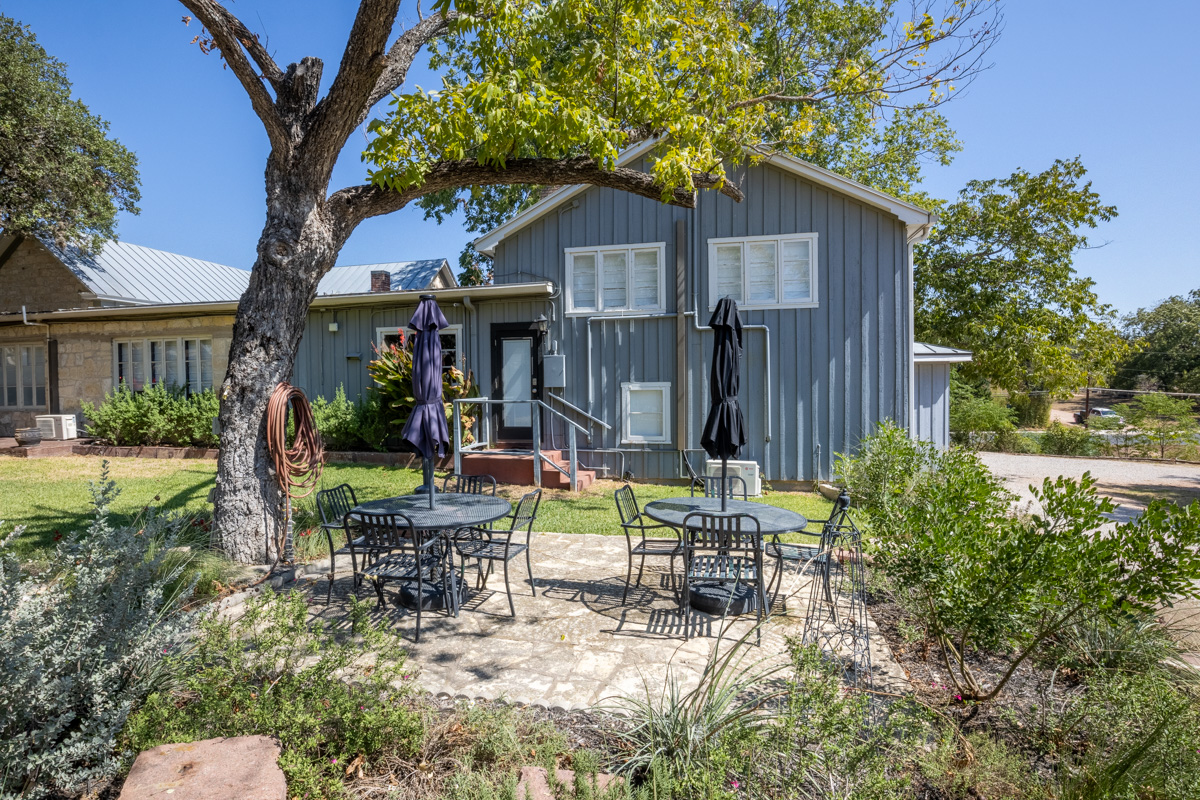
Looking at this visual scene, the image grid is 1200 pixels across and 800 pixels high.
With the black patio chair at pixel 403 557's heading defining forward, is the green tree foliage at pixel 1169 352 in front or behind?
in front

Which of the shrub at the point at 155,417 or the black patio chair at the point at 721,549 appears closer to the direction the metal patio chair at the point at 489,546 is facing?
the shrub

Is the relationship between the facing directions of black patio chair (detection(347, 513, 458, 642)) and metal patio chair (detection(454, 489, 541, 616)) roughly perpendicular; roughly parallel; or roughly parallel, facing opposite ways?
roughly perpendicular

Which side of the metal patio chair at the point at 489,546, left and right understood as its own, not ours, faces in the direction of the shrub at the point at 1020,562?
back

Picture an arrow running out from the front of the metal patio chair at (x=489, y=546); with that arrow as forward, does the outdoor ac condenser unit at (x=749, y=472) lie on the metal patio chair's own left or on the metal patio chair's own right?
on the metal patio chair's own right

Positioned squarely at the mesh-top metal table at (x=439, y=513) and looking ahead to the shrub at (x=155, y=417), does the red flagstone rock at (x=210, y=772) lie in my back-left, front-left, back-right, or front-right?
back-left

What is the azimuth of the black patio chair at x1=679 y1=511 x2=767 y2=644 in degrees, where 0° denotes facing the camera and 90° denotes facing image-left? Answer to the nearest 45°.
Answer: approximately 180°

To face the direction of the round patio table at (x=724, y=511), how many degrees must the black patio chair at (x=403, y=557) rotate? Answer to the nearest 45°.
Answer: approximately 45° to its right

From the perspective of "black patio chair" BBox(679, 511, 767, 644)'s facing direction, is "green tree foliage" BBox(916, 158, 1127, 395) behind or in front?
in front

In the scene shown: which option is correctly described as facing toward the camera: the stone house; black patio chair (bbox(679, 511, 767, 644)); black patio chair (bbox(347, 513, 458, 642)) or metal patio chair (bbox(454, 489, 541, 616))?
the stone house

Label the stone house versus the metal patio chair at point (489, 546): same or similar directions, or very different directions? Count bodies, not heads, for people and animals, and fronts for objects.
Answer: very different directions

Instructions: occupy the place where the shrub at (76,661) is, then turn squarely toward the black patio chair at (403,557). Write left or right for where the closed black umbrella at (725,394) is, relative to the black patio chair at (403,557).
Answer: right

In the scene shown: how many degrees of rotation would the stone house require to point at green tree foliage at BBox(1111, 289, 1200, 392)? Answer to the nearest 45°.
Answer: approximately 90° to its left

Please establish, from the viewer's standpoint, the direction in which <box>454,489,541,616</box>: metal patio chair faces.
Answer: facing away from the viewer and to the left of the viewer
